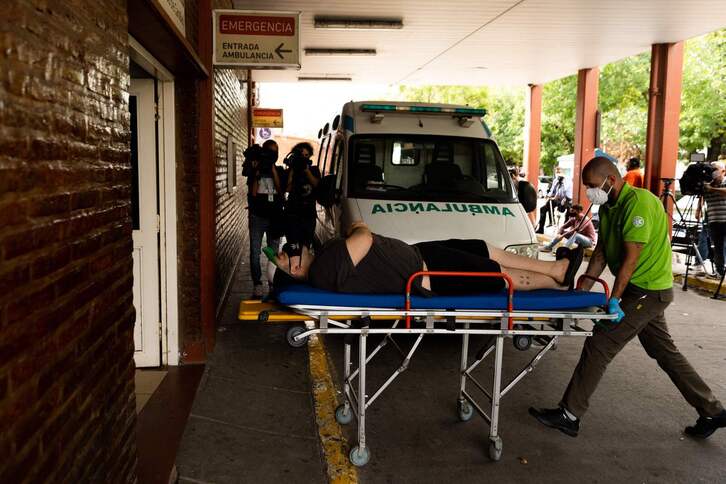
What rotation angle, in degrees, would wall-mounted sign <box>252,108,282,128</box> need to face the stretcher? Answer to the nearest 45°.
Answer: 0° — it already faces it

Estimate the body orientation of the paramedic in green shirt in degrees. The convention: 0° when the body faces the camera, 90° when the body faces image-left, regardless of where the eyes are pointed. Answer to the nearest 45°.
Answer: approximately 90°

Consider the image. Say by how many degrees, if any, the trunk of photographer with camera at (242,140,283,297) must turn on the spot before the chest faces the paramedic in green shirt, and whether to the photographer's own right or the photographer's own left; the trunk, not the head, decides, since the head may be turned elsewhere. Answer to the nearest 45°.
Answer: approximately 45° to the photographer's own left

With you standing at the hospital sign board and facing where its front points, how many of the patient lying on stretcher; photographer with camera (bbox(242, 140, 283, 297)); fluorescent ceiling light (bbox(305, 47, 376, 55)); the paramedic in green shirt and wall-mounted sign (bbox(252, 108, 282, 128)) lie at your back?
3

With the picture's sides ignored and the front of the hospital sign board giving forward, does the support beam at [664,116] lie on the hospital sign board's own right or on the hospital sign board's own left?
on the hospital sign board's own left
